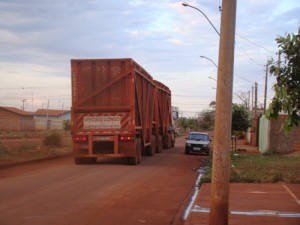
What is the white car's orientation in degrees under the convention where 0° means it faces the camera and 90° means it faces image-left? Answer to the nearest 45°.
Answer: approximately 0°

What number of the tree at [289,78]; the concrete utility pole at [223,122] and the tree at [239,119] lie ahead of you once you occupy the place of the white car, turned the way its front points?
2

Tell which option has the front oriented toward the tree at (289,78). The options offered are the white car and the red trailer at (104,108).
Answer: the white car

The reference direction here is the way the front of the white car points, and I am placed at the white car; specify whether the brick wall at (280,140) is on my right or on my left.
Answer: on my left

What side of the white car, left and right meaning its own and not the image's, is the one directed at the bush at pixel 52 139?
right

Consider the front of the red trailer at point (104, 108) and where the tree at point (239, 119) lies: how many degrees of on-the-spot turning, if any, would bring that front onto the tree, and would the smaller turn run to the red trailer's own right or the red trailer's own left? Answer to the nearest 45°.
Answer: approximately 45° to the red trailer's own right

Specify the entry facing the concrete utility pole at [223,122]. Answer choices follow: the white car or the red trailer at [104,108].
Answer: the white car

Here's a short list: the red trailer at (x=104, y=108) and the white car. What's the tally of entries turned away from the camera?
1

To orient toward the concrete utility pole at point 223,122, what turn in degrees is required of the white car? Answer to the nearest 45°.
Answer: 0° — it already faces it

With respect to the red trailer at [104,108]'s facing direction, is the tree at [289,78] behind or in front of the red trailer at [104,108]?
behind

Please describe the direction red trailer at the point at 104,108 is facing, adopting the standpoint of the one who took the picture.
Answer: facing away from the viewer

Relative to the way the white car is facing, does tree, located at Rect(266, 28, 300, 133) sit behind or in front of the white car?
in front

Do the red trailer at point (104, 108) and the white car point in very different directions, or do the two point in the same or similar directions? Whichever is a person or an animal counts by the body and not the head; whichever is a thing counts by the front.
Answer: very different directions
